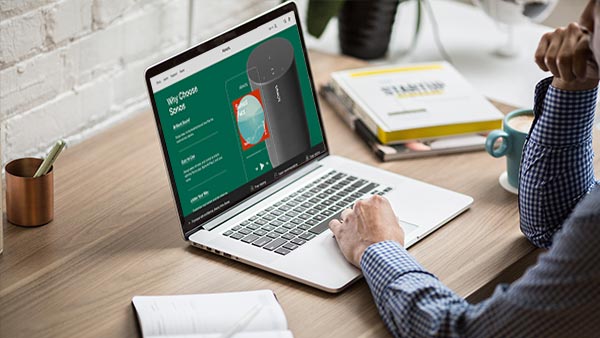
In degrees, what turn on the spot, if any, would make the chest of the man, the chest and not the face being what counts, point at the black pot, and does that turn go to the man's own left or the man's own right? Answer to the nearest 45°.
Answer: approximately 45° to the man's own right

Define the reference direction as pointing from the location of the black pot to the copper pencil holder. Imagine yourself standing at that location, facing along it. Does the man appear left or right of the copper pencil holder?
left

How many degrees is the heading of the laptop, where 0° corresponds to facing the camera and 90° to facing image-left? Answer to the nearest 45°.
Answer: approximately 315°

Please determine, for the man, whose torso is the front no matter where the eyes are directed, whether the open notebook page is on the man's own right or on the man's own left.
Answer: on the man's own left

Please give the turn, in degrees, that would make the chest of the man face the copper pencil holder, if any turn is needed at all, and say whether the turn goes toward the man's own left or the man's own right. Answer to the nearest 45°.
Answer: approximately 45° to the man's own left

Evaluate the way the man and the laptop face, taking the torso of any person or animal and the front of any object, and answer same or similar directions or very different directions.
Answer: very different directions
